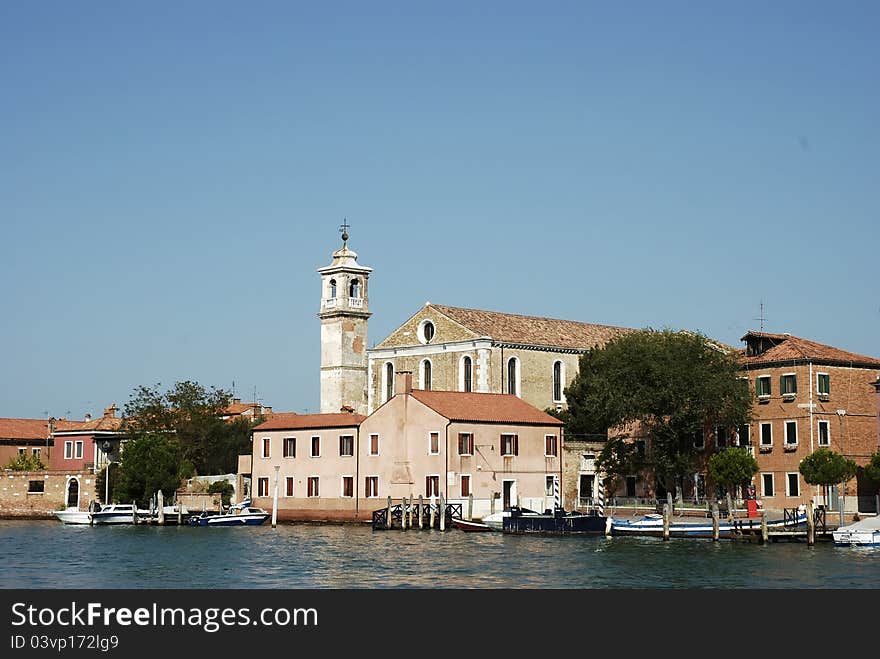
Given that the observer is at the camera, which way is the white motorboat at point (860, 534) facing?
facing to the left of the viewer

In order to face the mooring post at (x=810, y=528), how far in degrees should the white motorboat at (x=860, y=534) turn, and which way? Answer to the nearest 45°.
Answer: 0° — it already faces it
